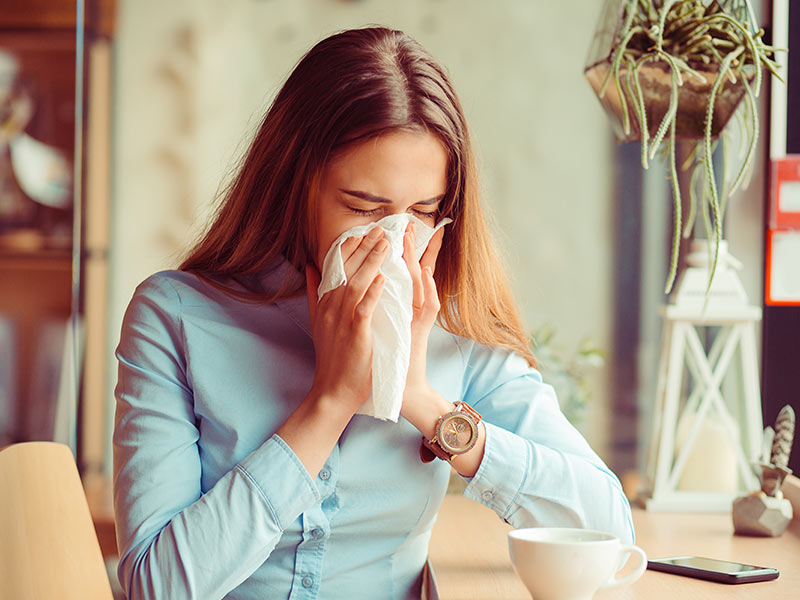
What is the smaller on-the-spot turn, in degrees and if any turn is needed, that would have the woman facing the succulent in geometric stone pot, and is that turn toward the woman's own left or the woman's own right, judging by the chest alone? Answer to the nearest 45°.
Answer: approximately 45° to the woman's own left

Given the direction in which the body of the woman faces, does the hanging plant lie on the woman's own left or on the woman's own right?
on the woman's own left

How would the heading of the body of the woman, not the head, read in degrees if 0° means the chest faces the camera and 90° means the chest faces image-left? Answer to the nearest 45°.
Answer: approximately 315°
